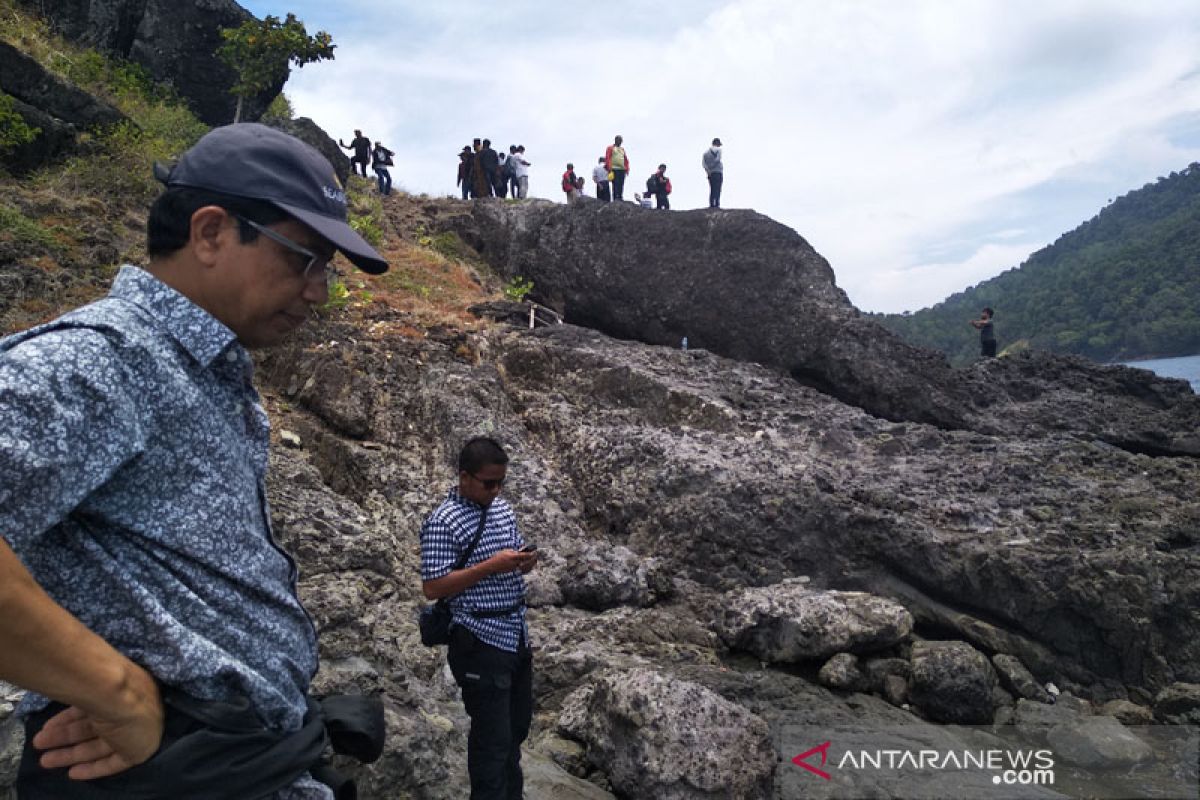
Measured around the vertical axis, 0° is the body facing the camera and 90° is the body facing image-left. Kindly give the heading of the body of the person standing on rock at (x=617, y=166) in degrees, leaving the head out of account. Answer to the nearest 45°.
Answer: approximately 0°

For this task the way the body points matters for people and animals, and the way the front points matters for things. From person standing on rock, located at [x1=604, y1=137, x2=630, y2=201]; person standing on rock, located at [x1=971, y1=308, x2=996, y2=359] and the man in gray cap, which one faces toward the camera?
person standing on rock, located at [x1=604, y1=137, x2=630, y2=201]

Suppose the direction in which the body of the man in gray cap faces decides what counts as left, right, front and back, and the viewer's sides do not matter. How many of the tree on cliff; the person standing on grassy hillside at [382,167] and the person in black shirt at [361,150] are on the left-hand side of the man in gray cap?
3

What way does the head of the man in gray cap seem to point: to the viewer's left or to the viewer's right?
to the viewer's right

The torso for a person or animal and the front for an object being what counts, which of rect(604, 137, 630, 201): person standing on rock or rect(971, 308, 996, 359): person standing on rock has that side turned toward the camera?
rect(604, 137, 630, 201): person standing on rock

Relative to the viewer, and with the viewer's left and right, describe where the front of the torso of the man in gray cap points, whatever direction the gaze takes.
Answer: facing to the right of the viewer

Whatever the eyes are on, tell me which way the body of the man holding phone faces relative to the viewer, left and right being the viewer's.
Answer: facing the viewer and to the right of the viewer

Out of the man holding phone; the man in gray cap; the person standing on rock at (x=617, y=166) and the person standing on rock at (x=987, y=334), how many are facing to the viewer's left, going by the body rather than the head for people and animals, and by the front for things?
1

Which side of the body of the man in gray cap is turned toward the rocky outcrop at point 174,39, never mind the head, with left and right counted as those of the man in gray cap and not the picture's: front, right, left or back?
left

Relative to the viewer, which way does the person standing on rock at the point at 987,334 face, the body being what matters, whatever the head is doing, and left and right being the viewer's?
facing to the left of the viewer
